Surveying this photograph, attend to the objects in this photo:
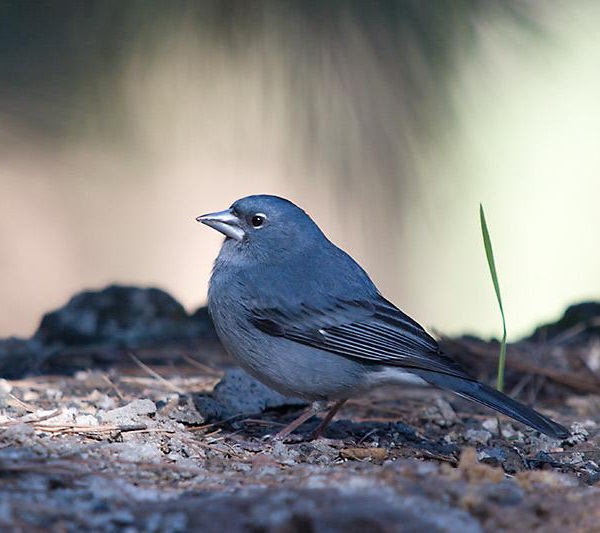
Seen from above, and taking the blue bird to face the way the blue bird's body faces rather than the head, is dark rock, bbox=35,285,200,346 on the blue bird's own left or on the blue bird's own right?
on the blue bird's own right

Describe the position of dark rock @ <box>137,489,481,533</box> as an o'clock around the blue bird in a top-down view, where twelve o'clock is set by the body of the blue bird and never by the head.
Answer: The dark rock is roughly at 9 o'clock from the blue bird.

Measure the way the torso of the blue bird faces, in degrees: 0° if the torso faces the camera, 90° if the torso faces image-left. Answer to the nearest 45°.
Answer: approximately 90°

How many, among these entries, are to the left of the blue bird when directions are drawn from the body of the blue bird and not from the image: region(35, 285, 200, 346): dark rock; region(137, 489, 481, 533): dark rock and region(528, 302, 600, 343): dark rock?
1

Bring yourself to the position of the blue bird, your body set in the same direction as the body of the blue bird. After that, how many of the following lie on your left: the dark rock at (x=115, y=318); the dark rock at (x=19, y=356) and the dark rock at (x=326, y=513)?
1

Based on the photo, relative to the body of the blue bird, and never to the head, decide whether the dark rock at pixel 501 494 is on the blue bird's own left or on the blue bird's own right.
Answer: on the blue bird's own left

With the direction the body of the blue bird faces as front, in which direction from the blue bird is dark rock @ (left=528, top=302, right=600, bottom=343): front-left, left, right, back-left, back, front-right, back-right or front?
back-right

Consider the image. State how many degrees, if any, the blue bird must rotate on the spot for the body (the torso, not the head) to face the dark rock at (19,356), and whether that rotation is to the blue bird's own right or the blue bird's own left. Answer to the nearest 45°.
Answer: approximately 45° to the blue bird's own right

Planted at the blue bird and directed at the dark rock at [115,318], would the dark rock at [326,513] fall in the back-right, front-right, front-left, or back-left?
back-left
